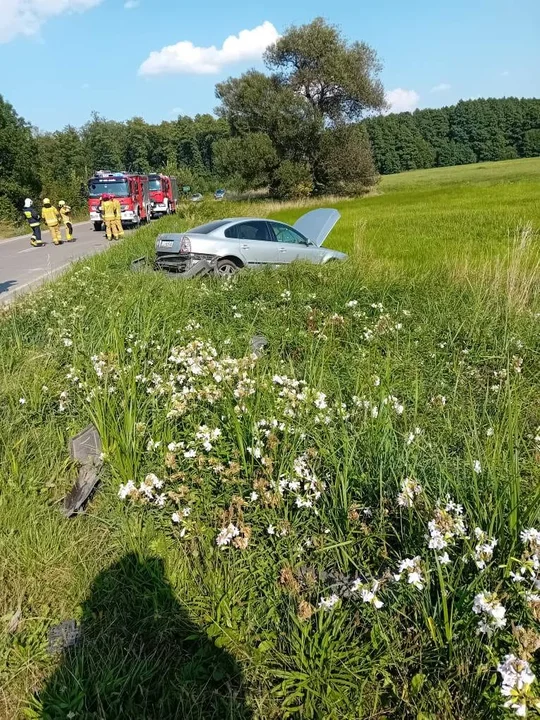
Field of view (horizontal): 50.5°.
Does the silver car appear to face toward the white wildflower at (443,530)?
no

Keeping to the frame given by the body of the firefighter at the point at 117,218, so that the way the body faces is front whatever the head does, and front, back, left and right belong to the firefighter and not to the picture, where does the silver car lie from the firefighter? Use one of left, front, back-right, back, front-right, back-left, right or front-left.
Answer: back-right

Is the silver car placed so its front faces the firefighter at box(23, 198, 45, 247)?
no

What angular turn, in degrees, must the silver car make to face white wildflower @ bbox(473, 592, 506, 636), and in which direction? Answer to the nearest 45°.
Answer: approximately 135° to its right

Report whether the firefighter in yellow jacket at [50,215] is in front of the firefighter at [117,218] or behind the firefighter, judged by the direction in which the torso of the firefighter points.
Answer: in front

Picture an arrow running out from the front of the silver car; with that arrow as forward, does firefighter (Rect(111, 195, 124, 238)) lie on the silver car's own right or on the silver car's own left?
on the silver car's own left

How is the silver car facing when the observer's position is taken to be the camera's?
facing away from the viewer and to the right of the viewer

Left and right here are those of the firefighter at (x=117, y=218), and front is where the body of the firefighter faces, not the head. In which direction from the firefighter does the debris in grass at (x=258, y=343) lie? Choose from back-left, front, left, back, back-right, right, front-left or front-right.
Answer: back

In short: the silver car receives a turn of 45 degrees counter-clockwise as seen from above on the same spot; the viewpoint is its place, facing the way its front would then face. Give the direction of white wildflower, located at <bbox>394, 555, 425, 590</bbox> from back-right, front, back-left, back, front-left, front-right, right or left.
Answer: back

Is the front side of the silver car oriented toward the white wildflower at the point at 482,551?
no
